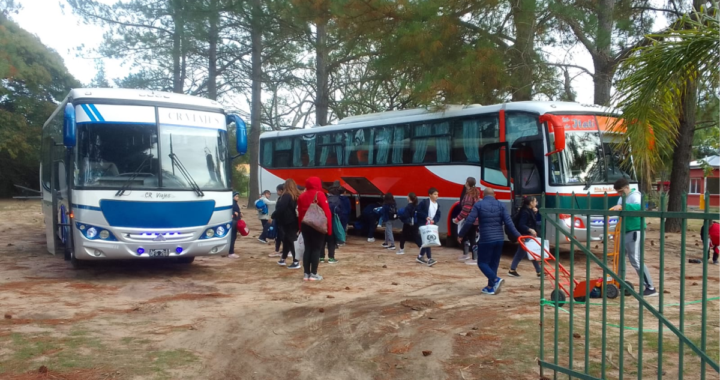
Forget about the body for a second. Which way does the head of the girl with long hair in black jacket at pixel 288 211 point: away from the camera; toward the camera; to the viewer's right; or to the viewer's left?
away from the camera

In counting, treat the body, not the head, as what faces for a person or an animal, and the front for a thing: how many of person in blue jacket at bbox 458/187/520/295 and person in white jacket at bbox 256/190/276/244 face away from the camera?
1

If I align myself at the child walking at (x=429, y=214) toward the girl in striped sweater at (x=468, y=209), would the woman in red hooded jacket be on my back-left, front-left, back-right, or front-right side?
back-right

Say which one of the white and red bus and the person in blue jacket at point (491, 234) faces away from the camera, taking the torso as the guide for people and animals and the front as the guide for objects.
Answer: the person in blue jacket

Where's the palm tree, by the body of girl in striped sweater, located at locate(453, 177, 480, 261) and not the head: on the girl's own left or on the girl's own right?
on the girl's own left

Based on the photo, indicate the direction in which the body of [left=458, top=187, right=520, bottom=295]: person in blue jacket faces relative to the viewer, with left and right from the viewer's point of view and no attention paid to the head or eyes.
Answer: facing away from the viewer
